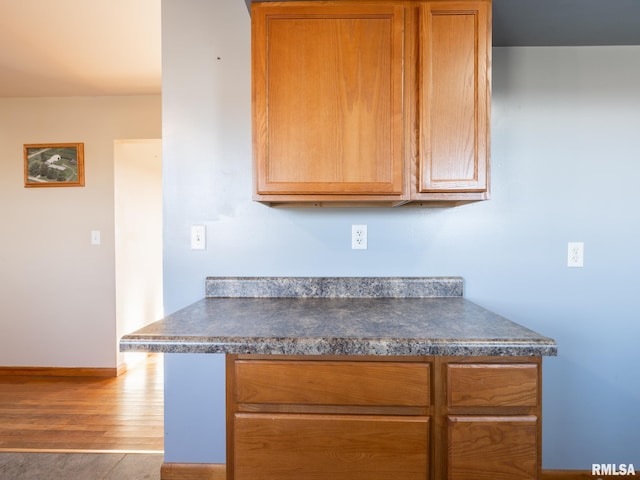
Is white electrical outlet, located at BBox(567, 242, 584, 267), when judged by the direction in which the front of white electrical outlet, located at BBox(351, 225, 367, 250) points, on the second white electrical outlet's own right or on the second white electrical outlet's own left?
on the second white electrical outlet's own left

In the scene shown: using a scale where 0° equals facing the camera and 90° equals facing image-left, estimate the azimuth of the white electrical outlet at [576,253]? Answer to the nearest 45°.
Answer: approximately 0°

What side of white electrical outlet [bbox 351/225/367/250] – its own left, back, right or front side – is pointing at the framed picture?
right

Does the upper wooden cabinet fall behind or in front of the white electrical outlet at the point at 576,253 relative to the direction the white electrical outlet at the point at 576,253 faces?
in front

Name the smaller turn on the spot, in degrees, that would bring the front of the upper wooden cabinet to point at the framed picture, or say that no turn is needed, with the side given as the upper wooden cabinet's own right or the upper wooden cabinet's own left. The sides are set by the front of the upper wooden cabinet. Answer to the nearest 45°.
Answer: approximately 135° to the upper wooden cabinet's own right

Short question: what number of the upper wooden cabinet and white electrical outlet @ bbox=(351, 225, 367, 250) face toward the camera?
2

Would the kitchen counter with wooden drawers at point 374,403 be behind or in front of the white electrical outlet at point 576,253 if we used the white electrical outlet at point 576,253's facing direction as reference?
in front

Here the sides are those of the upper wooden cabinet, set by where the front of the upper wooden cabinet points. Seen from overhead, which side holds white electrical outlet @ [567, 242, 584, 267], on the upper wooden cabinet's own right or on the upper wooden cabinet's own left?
on the upper wooden cabinet's own left

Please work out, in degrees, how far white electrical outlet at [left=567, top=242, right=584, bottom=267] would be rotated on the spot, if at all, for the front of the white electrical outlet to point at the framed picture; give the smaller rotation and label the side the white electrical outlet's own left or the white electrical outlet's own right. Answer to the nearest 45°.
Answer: approximately 90° to the white electrical outlet's own right
